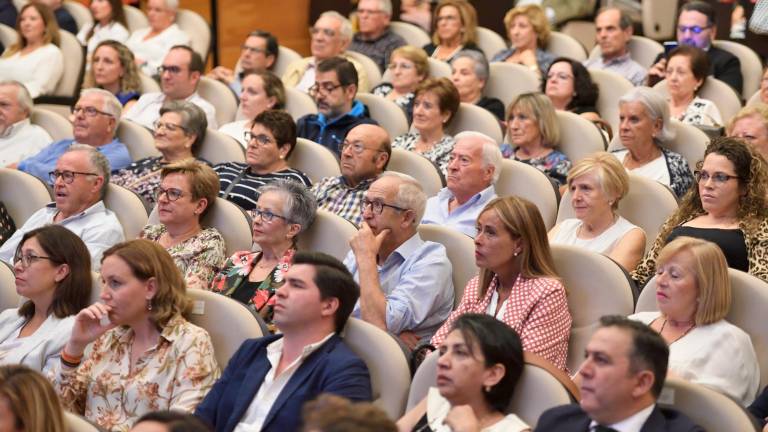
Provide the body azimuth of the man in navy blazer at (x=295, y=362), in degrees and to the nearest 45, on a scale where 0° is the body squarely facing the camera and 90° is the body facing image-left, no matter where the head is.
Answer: approximately 45°

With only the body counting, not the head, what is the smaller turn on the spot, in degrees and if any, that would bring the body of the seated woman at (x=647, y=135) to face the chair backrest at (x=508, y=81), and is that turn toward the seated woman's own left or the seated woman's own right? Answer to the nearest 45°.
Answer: approximately 90° to the seated woman's own right

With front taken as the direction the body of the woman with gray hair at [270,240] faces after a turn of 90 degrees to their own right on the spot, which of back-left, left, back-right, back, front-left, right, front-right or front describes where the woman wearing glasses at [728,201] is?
back-right

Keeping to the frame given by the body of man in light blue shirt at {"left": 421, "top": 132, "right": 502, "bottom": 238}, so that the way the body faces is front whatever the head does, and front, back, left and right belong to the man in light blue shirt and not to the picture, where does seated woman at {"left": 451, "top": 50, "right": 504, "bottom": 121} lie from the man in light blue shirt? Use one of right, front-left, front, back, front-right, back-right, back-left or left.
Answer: back-right

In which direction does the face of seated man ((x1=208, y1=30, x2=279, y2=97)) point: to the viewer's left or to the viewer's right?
to the viewer's left

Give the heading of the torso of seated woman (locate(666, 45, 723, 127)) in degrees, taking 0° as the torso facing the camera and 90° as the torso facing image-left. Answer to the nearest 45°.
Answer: approximately 45°

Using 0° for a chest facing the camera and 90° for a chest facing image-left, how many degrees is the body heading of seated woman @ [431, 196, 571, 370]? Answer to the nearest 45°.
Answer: approximately 45°

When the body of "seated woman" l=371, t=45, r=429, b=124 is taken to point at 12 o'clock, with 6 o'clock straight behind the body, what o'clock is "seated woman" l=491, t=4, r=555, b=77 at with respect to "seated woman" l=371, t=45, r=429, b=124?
"seated woman" l=491, t=4, r=555, b=77 is roughly at 6 o'clock from "seated woman" l=371, t=45, r=429, b=124.

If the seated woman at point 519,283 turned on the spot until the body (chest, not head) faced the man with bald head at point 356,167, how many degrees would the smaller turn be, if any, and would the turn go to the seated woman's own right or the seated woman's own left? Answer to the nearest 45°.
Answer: approximately 90° to the seated woman's own right

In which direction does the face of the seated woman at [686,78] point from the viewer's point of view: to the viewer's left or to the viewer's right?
to the viewer's left

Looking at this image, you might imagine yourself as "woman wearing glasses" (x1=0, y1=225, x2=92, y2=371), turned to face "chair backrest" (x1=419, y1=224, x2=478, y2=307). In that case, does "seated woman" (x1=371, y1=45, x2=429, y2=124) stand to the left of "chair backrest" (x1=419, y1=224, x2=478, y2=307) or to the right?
left

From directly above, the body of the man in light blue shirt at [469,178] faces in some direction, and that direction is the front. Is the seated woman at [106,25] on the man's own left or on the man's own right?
on the man's own right
